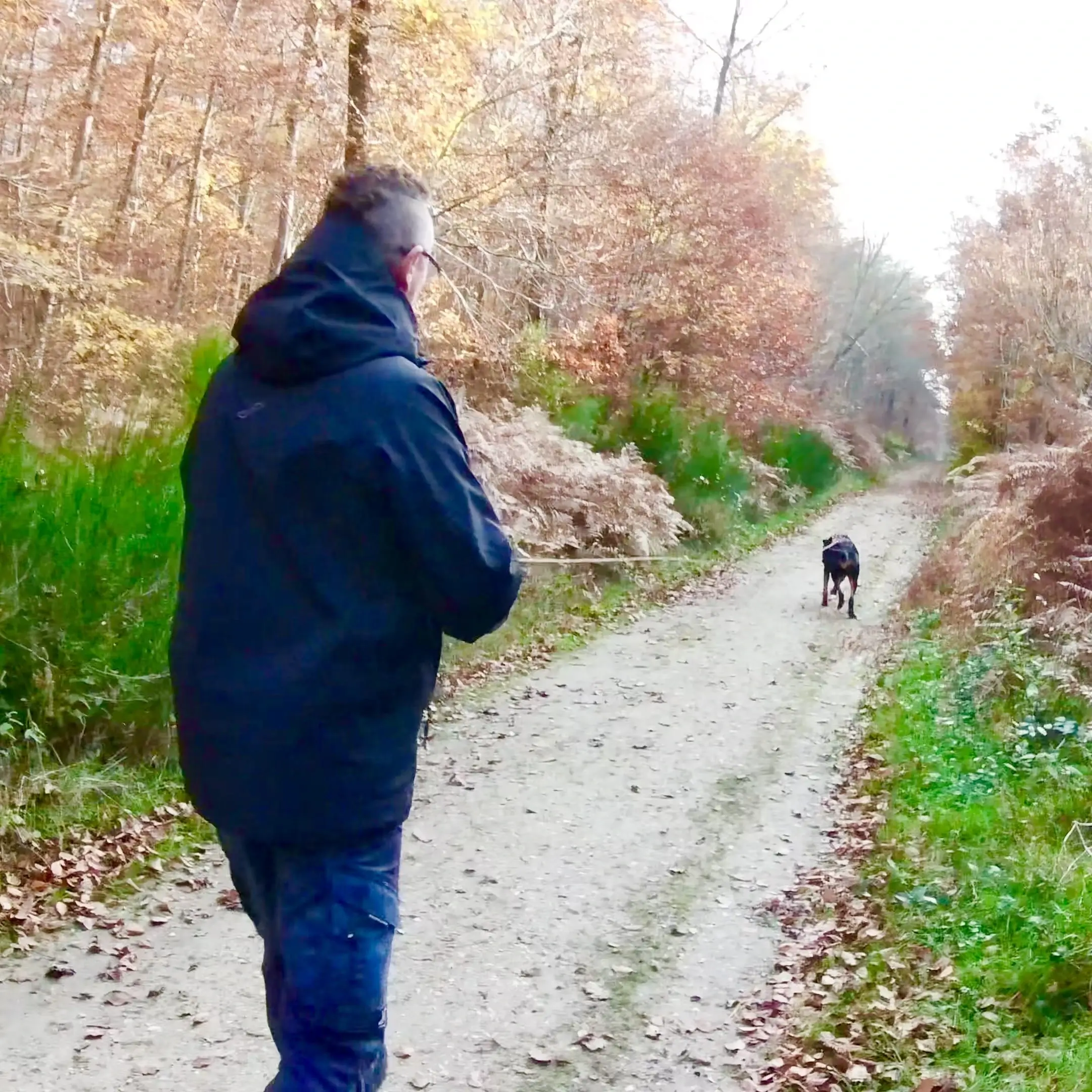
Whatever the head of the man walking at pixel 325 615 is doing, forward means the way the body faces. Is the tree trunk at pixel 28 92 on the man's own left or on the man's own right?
on the man's own left

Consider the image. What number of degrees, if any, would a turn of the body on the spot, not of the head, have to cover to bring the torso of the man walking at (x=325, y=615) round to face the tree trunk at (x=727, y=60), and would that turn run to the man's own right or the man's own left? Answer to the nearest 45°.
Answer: approximately 45° to the man's own left

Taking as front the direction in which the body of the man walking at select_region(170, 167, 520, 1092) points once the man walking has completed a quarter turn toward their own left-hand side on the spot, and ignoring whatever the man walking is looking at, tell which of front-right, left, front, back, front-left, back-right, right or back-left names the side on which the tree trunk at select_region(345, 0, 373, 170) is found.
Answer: front-right

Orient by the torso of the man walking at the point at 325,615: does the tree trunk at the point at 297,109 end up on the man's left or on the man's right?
on the man's left

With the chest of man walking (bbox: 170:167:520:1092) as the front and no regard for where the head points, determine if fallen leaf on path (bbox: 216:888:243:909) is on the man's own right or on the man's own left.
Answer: on the man's own left

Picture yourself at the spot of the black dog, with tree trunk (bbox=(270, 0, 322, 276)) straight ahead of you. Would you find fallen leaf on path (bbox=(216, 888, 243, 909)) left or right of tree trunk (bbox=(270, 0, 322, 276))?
left

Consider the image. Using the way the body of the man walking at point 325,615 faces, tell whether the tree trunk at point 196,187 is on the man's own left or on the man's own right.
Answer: on the man's own left

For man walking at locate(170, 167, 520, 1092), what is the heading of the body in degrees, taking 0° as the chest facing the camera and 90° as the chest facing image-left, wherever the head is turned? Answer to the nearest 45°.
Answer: approximately 225°
